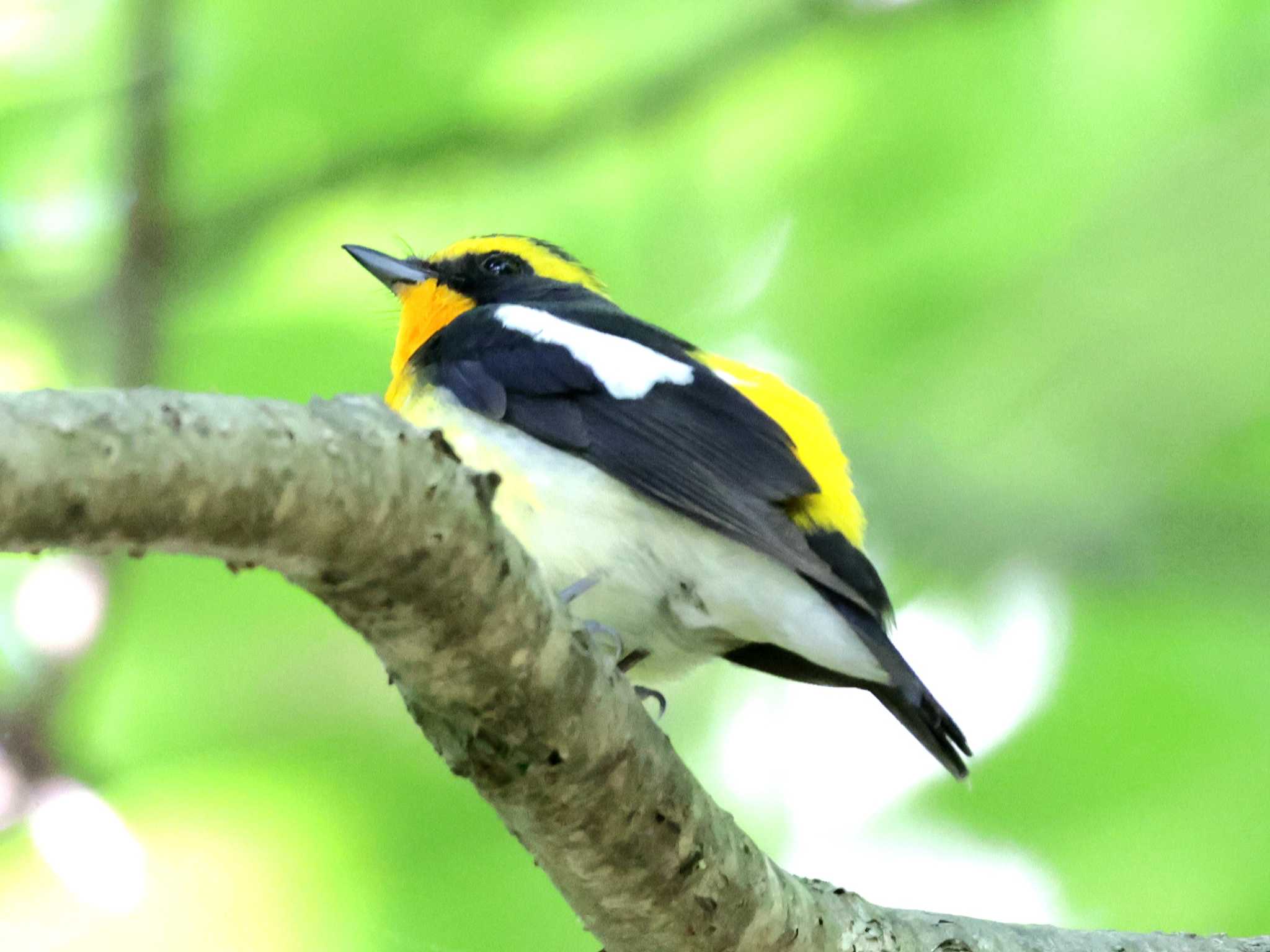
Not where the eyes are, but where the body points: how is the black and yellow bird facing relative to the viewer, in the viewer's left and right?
facing to the left of the viewer
